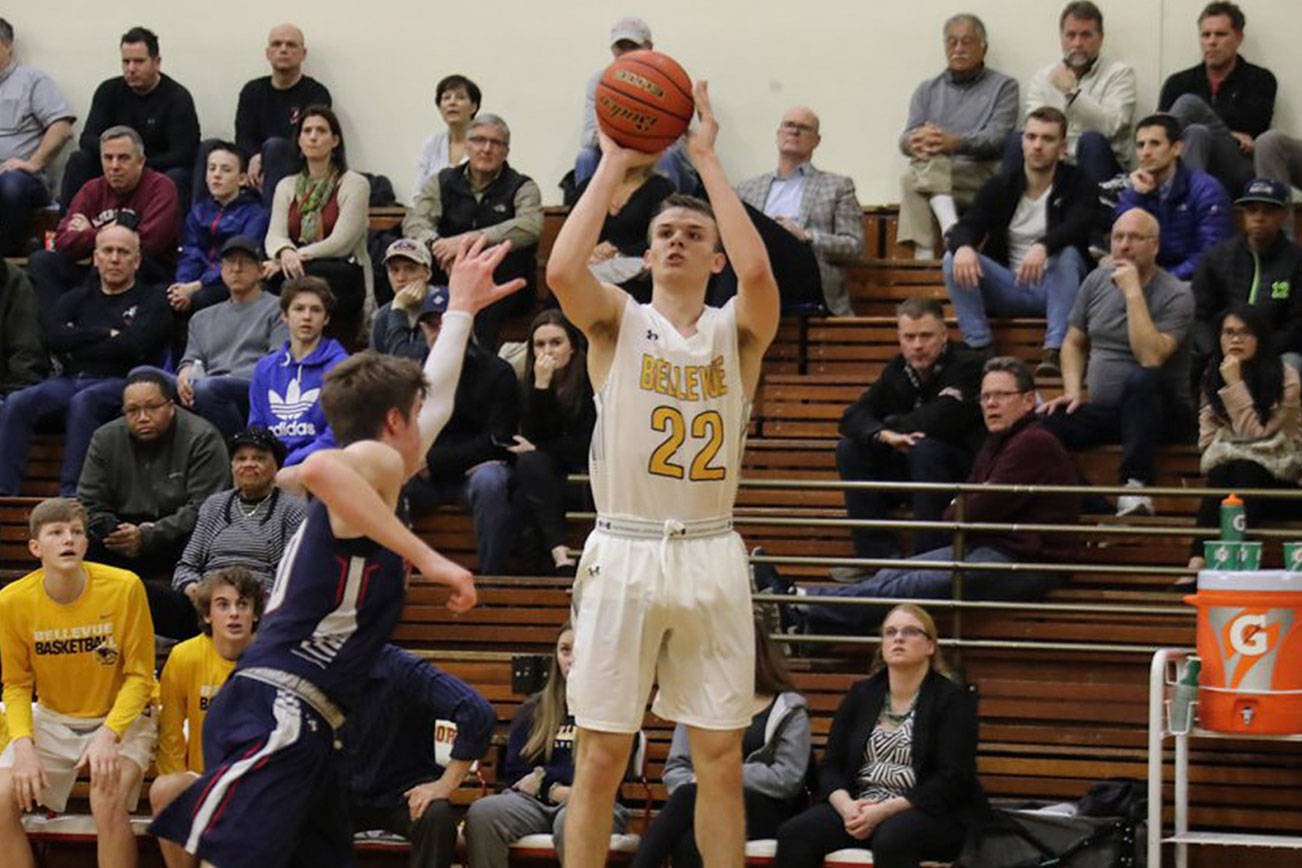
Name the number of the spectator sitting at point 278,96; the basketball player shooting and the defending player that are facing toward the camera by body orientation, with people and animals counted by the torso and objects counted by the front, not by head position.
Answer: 2

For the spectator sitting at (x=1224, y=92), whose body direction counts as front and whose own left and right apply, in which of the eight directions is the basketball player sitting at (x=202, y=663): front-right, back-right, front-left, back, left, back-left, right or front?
front

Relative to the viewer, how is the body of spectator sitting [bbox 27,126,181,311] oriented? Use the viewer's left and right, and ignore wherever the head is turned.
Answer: facing the viewer and to the left of the viewer

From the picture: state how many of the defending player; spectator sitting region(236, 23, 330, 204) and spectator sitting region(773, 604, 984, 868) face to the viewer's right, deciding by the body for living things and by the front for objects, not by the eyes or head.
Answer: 1

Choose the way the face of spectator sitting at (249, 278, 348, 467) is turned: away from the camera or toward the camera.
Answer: toward the camera

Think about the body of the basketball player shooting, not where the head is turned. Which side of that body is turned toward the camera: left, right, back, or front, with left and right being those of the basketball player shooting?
front

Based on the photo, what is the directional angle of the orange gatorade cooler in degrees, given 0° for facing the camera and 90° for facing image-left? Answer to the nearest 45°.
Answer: approximately 0°

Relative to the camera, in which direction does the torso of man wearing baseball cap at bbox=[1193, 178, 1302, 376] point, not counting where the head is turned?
toward the camera

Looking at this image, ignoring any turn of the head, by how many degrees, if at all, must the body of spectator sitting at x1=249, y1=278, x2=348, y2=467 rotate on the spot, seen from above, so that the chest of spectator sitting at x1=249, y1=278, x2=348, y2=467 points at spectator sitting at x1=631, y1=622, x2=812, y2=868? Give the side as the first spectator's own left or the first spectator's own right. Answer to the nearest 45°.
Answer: approximately 45° to the first spectator's own left

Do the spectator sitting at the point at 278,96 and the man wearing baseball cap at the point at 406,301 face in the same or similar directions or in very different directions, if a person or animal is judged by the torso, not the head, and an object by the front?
same or similar directions

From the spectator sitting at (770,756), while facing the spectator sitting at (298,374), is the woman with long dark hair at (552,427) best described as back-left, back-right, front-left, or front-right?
front-right

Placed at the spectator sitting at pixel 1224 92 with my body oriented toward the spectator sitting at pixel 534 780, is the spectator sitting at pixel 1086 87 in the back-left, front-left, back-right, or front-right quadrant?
front-right

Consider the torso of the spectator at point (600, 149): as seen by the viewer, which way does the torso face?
toward the camera

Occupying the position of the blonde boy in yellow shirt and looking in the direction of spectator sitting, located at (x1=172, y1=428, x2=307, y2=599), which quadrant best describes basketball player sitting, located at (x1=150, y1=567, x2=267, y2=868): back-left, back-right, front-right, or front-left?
front-right

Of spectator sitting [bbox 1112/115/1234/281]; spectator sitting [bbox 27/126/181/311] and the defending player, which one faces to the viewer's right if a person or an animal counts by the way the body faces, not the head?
the defending player

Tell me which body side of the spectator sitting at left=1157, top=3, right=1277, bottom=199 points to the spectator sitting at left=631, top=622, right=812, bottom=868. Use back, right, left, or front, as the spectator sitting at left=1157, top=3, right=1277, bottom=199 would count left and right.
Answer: front

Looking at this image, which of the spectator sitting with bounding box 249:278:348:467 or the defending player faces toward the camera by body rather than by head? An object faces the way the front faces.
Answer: the spectator sitting
